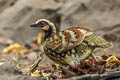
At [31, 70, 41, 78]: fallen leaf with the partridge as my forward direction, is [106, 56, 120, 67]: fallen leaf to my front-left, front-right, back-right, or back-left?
front-right

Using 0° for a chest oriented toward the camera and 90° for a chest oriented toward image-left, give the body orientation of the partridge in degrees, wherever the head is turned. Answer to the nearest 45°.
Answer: approximately 90°

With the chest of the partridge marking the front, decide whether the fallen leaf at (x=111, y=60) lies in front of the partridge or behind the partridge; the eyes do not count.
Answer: behind

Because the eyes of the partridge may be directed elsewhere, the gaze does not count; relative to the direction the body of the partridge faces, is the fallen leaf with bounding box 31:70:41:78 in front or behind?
in front
